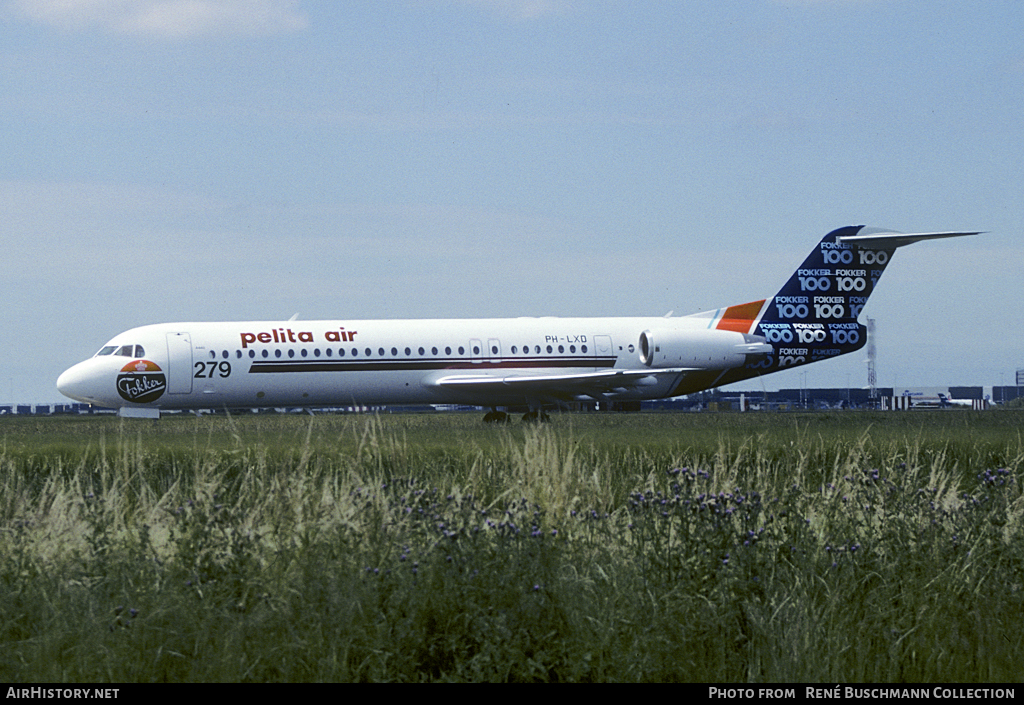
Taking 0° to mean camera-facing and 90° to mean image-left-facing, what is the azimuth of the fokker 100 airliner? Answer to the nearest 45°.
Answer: approximately 90°
